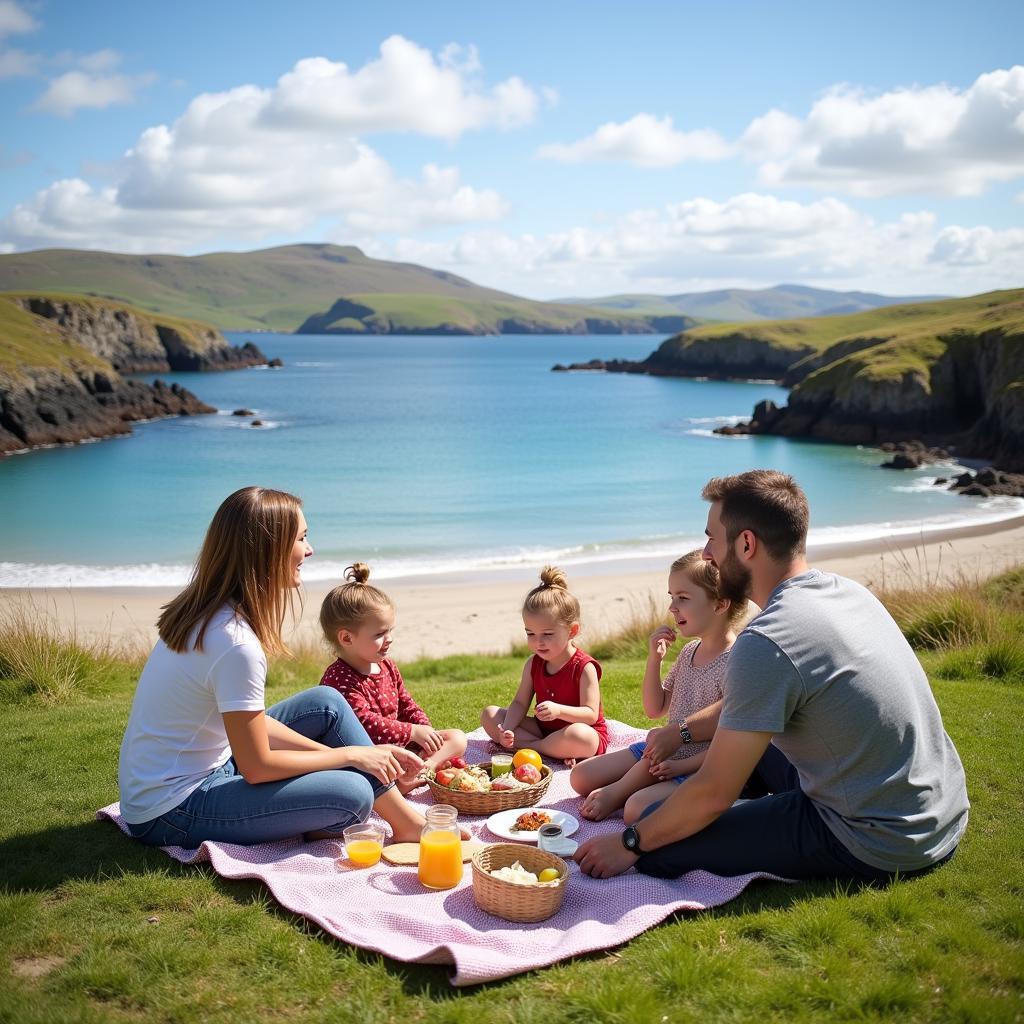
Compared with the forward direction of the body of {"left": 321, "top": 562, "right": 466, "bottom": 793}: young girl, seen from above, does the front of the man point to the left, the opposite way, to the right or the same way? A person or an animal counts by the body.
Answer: the opposite way

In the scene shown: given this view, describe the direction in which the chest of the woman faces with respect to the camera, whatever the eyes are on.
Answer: to the viewer's right

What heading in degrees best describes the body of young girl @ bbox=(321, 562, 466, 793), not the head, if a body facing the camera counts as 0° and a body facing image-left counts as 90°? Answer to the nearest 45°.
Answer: approximately 315°

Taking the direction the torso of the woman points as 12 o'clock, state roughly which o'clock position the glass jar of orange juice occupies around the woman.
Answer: The glass jar of orange juice is roughly at 1 o'clock from the woman.

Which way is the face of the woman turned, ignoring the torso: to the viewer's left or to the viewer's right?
to the viewer's right

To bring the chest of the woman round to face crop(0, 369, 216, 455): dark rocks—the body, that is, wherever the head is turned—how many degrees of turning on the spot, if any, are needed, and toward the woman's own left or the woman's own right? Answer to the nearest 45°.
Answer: approximately 90° to the woman's own left

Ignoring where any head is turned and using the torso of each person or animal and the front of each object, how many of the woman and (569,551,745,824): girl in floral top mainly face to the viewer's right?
1

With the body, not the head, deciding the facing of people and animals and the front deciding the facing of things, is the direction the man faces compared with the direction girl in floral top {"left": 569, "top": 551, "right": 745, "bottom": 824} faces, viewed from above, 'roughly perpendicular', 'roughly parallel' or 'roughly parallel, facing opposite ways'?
roughly perpendicular

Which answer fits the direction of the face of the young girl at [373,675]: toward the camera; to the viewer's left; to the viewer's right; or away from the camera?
to the viewer's right
